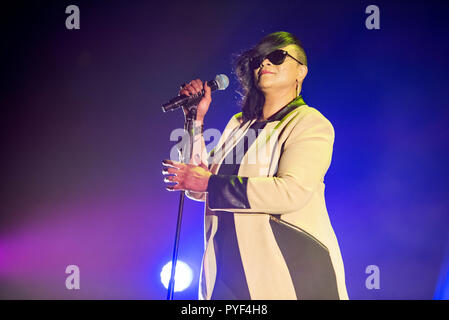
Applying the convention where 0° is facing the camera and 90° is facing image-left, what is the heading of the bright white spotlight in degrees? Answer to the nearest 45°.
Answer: approximately 0°
